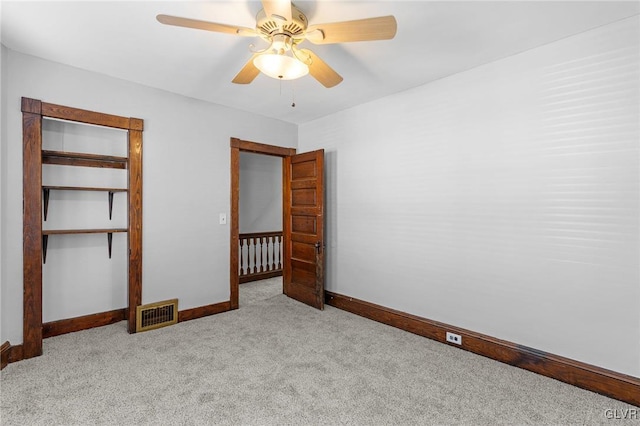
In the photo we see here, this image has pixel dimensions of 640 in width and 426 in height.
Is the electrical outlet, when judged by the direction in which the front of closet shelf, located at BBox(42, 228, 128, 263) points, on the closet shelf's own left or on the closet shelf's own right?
on the closet shelf's own left

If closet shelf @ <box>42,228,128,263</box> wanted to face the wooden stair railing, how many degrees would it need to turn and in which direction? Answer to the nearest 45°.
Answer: approximately 135° to its left

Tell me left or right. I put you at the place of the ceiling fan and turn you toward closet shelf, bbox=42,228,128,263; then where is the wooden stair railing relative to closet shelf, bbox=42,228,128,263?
right

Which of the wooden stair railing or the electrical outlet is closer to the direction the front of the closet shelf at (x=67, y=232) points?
the electrical outlet

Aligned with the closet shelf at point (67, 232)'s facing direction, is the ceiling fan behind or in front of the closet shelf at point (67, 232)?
in front

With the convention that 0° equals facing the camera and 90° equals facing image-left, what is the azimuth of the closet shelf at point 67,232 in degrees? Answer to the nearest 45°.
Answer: approximately 0°

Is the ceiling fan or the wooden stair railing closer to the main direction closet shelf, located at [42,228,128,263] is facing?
the ceiling fan

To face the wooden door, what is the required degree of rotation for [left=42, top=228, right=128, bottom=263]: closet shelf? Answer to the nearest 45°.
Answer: approximately 90° to its left

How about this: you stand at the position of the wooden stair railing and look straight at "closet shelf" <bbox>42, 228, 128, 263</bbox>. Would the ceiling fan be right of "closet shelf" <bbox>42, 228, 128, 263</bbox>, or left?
left

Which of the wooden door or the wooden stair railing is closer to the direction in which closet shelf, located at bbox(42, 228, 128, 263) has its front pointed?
the wooden door
